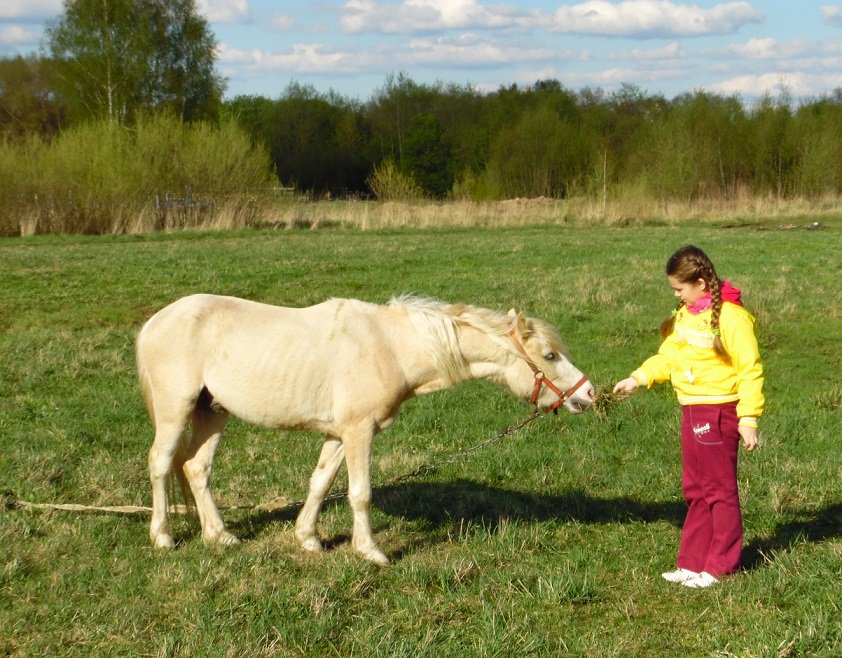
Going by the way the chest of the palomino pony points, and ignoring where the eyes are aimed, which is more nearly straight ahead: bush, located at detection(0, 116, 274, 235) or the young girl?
the young girl

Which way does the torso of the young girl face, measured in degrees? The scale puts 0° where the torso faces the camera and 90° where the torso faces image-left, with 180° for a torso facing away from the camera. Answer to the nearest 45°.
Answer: approximately 45°

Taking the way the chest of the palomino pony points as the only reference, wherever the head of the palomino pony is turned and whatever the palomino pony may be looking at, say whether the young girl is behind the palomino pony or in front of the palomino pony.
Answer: in front

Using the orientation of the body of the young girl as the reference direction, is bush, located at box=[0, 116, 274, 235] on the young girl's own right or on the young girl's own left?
on the young girl's own right

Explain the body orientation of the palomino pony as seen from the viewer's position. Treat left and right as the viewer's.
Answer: facing to the right of the viewer

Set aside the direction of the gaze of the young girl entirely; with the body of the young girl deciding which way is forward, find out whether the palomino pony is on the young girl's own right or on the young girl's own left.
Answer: on the young girl's own right

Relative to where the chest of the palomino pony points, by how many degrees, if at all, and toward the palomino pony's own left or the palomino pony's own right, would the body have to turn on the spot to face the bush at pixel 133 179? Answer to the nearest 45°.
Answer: approximately 90° to the palomino pony's own left

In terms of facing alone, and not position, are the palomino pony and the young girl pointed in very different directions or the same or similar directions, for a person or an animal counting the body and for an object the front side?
very different directions

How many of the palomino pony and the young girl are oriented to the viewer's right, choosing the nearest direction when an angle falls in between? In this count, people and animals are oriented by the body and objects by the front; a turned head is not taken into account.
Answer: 1
